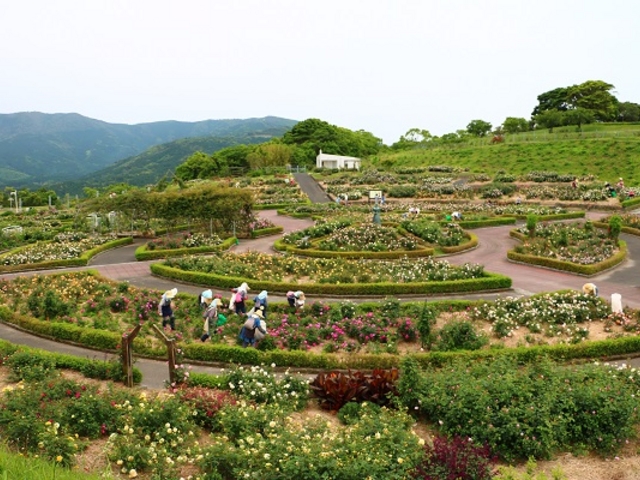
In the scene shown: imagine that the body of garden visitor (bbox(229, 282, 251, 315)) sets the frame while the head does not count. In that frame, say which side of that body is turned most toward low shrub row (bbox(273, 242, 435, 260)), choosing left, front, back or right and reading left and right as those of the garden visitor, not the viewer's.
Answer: front
